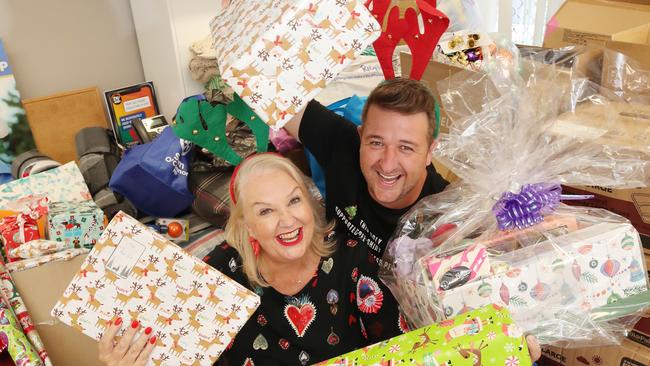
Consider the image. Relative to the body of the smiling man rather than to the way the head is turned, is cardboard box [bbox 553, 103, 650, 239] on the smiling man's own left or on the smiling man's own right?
on the smiling man's own left

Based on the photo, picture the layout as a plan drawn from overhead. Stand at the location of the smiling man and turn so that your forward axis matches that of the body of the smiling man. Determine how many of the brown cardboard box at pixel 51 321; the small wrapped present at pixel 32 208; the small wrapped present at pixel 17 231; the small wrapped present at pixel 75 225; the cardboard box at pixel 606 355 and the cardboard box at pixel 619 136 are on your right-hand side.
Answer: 4

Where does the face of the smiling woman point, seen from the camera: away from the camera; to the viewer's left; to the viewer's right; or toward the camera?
toward the camera

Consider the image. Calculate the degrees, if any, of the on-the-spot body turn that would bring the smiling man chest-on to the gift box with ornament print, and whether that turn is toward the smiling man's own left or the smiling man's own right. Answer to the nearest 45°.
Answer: approximately 45° to the smiling man's own left

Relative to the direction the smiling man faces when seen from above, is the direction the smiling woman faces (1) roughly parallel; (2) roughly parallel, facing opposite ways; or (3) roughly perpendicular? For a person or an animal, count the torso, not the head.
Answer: roughly parallel

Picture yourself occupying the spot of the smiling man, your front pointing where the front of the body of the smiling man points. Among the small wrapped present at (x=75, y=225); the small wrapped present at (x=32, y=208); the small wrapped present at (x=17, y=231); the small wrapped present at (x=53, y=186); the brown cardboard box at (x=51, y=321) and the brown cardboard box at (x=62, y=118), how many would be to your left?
0

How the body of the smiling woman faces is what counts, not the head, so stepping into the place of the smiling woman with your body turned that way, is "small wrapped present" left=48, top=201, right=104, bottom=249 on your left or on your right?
on your right

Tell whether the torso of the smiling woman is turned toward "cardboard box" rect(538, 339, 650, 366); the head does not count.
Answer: no

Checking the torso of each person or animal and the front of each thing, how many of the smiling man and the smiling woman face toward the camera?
2

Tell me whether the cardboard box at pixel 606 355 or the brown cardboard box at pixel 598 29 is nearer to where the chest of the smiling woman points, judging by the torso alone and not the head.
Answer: the cardboard box

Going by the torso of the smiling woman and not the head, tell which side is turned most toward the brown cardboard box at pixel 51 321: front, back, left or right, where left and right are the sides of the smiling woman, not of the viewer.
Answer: right

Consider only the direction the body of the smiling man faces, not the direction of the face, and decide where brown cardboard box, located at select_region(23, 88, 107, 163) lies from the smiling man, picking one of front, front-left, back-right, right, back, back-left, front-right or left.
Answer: back-right

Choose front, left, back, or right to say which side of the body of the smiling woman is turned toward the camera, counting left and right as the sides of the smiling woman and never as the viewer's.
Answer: front

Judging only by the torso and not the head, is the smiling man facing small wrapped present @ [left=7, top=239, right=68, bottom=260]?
no

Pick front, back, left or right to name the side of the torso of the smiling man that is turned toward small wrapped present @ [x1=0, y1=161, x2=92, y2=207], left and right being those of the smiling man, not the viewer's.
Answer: right

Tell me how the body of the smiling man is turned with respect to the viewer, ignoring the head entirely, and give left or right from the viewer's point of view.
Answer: facing the viewer

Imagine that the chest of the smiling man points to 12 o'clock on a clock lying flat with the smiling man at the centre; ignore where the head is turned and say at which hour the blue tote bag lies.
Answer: The blue tote bag is roughly at 4 o'clock from the smiling man.

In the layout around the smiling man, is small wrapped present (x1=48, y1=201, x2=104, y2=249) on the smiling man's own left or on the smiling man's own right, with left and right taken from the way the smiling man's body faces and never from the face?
on the smiling man's own right
